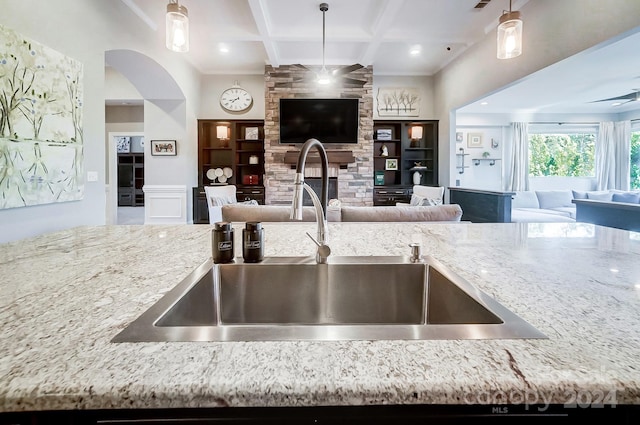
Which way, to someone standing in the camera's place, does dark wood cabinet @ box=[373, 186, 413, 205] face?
facing the viewer

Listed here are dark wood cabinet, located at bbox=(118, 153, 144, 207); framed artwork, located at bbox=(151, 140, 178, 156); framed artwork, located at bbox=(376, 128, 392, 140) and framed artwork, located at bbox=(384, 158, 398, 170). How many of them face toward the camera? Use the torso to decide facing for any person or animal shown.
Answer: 4

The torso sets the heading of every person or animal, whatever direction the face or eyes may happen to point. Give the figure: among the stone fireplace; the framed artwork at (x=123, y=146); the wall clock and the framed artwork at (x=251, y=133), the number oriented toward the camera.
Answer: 4

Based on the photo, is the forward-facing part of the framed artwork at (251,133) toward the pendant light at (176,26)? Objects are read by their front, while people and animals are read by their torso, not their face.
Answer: yes

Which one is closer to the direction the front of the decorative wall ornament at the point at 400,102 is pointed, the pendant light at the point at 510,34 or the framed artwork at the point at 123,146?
the pendant light

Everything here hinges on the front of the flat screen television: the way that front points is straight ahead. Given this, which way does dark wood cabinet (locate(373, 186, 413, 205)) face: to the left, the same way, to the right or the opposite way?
the same way

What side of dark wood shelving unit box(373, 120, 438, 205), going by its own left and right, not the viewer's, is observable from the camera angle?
front

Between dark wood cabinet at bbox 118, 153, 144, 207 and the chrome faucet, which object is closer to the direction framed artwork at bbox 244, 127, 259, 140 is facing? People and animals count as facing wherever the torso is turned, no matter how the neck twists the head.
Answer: the chrome faucet

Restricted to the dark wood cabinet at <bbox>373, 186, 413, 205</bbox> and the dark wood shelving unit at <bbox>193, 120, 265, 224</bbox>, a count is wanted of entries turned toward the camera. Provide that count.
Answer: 2

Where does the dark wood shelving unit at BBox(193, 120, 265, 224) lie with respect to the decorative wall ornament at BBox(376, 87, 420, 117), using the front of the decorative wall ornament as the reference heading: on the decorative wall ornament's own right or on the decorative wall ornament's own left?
on the decorative wall ornament's own right

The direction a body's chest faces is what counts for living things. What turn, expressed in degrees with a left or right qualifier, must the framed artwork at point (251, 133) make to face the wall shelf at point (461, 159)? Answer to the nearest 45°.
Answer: approximately 90° to its left

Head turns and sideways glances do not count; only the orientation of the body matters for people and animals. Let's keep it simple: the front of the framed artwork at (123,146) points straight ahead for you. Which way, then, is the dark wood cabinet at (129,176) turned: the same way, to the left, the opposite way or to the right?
the same way

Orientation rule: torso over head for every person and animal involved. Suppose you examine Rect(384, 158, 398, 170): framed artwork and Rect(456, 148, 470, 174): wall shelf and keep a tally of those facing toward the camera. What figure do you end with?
2

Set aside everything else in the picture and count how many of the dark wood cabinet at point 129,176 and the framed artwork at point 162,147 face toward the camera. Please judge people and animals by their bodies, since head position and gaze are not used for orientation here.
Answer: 2

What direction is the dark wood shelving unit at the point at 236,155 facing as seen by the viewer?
toward the camera

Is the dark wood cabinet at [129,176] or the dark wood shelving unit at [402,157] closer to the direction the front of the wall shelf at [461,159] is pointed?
the dark wood shelving unit

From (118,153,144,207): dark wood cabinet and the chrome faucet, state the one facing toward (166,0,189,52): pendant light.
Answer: the dark wood cabinet
